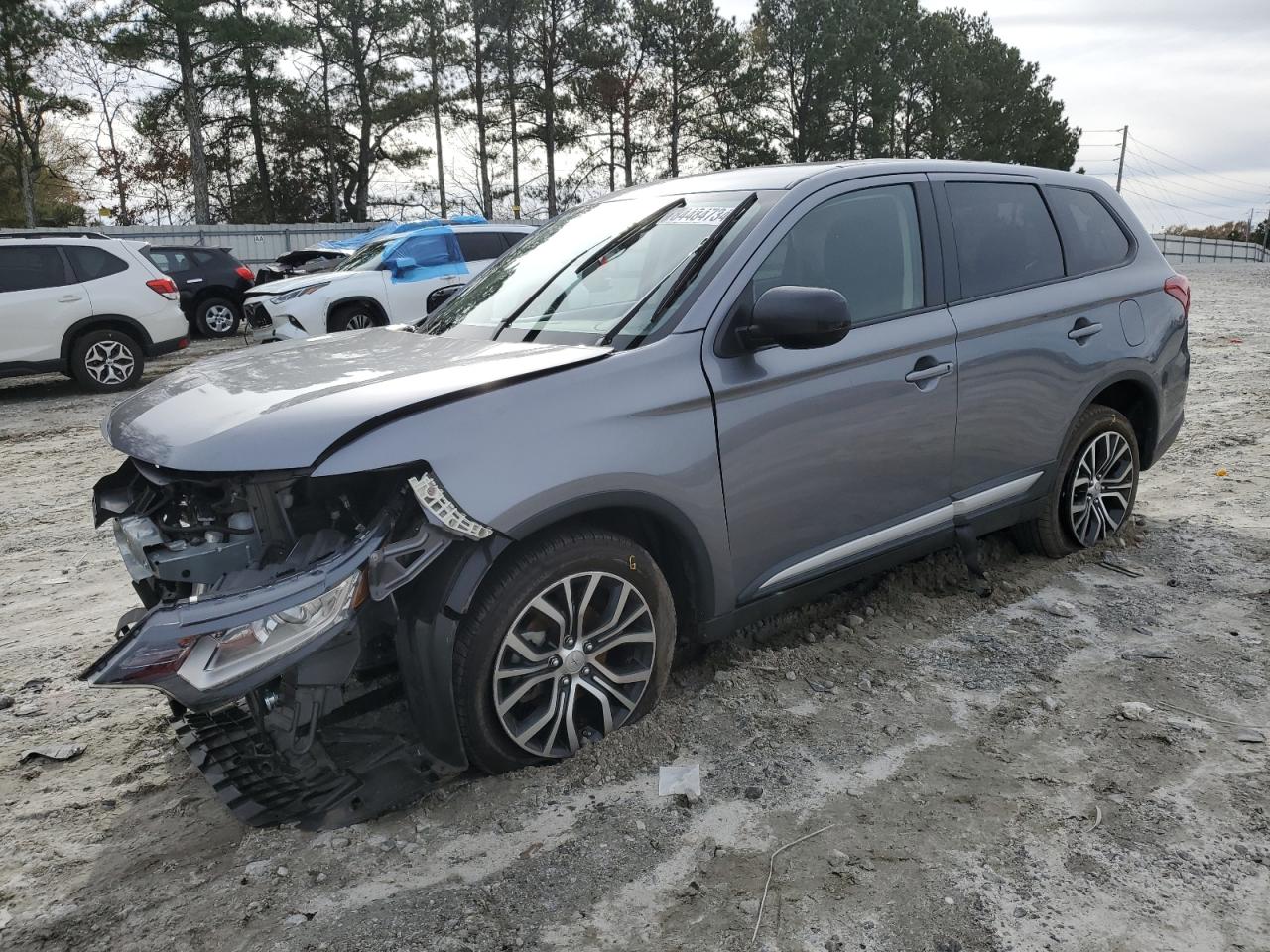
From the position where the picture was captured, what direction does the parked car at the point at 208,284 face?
facing to the left of the viewer

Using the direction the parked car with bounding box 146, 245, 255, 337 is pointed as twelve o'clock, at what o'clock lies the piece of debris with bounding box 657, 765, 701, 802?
The piece of debris is roughly at 9 o'clock from the parked car.

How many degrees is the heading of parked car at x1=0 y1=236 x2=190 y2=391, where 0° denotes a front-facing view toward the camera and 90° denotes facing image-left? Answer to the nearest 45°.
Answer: approximately 90°

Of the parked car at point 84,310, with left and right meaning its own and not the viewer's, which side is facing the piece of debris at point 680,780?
left

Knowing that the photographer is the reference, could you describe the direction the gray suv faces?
facing the viewer and to the left of the viewer

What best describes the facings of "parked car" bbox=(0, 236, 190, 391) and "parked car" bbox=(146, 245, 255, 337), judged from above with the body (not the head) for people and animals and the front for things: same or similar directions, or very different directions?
same or similar directions

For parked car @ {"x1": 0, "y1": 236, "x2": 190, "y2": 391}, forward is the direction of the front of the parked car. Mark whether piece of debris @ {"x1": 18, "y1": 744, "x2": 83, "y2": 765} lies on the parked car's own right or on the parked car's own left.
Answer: on the parked car's own left

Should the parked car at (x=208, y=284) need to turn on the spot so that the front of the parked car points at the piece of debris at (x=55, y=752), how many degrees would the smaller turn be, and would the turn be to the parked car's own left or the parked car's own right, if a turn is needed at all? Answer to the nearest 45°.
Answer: approximately 90° to the parked car's own left

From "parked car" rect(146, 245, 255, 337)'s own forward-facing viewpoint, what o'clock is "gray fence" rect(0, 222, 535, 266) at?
The gray fence is roughly at 3 o'clock from the parked car.

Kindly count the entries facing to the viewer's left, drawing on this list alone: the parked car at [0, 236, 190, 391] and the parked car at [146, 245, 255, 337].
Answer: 2

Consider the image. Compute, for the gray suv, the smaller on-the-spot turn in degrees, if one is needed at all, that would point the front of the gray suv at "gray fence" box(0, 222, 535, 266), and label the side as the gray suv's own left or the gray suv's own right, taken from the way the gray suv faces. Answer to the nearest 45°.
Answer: approximately 135° to the gray suv's own right

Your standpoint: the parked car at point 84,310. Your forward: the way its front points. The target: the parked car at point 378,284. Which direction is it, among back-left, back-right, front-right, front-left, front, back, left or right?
back

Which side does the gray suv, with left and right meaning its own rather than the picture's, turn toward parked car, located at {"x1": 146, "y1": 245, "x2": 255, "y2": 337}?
right
